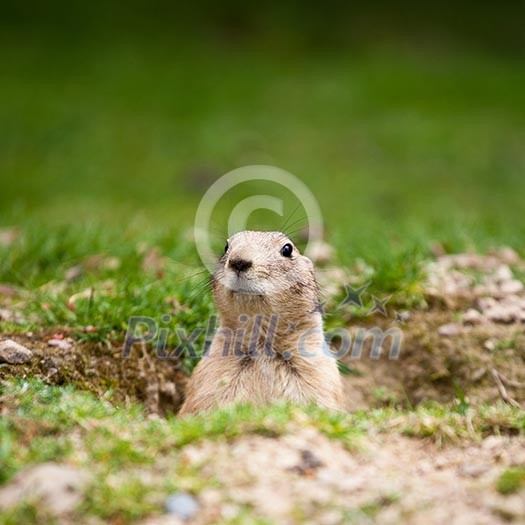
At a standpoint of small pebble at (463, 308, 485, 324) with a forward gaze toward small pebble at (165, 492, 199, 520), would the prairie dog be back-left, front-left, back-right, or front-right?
front-right

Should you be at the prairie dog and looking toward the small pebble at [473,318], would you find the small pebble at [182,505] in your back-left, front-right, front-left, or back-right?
back-right

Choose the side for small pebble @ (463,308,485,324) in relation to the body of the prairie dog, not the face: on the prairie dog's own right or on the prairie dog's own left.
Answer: on the prairie dog's own left

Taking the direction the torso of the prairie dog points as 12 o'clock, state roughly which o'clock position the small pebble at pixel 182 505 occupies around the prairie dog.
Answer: The small pebble is roughly at 12 o'clock from the prairie dog.

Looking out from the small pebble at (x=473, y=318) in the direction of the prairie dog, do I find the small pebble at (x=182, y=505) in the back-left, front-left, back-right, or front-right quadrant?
front-left

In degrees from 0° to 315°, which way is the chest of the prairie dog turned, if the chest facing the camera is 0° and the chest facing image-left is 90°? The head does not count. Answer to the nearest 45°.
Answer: approximately 0°
